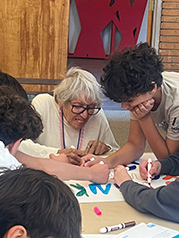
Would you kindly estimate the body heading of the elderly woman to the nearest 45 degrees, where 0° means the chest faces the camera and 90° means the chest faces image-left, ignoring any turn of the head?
approximately 0°

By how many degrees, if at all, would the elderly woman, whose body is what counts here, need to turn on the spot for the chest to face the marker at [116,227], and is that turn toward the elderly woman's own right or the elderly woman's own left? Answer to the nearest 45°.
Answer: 0° — they already face it

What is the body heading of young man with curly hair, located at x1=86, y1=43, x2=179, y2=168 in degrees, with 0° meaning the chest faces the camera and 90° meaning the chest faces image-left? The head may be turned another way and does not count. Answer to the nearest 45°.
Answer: approximately 45°

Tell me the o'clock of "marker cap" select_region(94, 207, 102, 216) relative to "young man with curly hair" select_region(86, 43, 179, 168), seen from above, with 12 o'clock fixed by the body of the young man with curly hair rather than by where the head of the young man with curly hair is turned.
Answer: The marker cap is roughly at 11 o'clock from the young man with curly hair.

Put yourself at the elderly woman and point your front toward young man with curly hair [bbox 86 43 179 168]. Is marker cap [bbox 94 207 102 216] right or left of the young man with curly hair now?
right

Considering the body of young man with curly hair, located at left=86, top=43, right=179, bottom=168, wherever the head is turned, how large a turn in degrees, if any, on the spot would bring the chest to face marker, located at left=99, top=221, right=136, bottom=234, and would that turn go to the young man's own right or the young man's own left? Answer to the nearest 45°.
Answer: approximately 45° to the young man's own left
